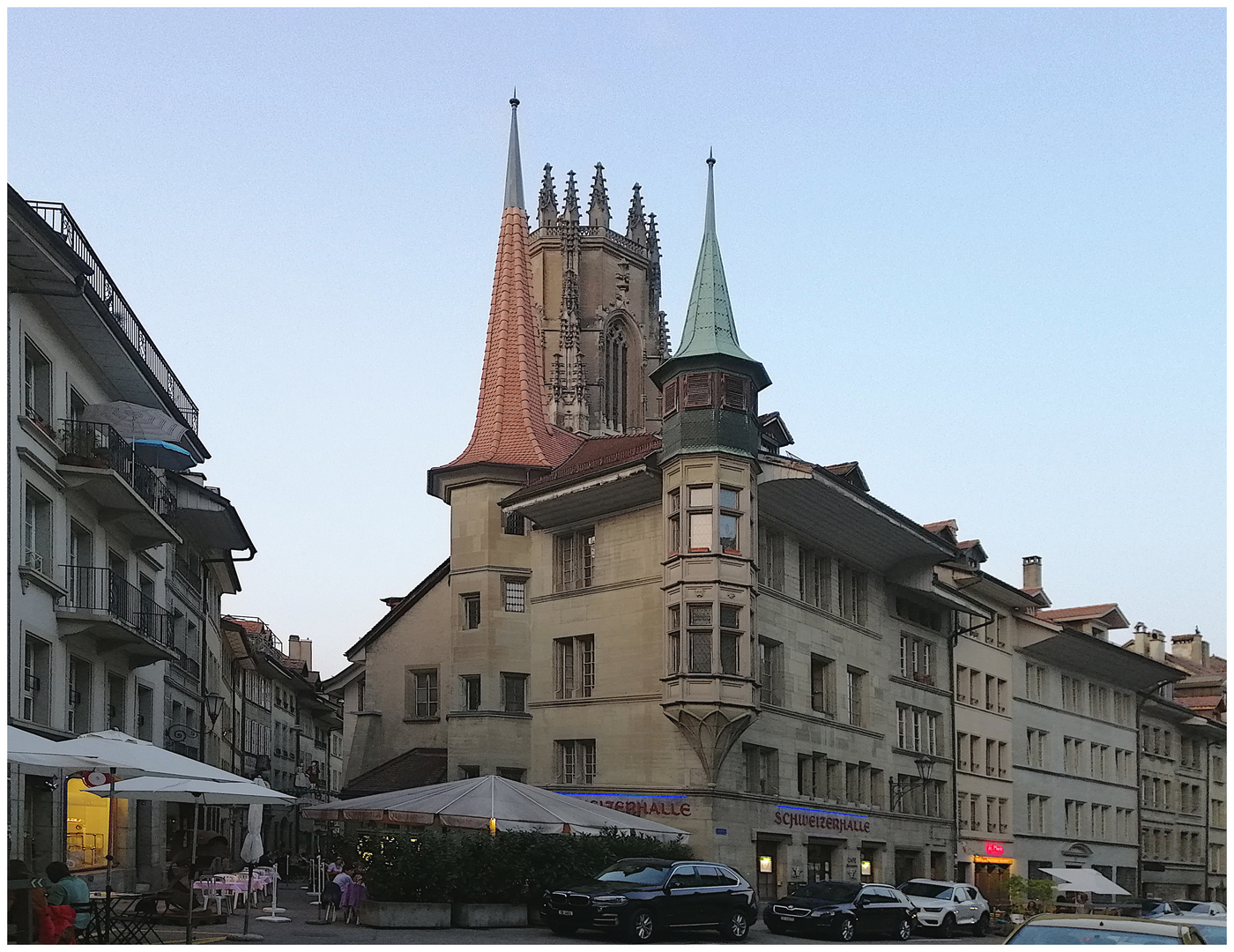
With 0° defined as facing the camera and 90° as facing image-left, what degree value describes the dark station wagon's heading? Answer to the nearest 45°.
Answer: approximately 45°

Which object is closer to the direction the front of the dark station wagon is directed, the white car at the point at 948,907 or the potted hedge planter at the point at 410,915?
the potted hedge planter

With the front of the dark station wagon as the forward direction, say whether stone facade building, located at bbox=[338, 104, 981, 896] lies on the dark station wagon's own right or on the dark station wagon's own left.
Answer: on the dark station wagon's own right

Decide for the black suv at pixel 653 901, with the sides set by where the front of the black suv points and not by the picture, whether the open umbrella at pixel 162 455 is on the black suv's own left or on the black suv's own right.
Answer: on the black suv's own right
